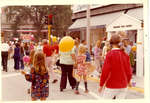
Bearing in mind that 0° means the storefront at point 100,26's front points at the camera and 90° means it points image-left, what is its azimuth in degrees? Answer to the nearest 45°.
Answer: approximately 45°

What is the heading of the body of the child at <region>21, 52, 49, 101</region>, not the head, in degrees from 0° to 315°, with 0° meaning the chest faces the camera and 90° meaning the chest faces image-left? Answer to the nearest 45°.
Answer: approximately 180°

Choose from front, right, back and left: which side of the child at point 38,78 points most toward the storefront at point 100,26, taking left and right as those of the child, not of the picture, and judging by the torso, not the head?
front

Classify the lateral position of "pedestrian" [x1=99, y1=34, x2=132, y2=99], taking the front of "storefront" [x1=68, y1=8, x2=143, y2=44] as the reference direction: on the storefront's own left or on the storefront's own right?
on the storefront's own left

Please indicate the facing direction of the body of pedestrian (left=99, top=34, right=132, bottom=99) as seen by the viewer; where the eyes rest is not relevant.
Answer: away from the camera

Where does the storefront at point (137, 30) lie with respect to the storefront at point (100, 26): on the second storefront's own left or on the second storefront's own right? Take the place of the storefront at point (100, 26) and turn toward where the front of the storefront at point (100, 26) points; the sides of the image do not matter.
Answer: on the second storefront's own left

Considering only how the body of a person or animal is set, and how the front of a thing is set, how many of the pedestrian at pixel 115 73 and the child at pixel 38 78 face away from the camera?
2

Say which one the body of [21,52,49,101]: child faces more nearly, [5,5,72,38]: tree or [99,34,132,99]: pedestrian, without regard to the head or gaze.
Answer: the tree

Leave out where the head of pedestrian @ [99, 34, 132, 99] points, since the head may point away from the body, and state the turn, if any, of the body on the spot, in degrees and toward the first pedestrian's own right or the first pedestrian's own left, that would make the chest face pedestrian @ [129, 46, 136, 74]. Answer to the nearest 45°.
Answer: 0° — they already face them

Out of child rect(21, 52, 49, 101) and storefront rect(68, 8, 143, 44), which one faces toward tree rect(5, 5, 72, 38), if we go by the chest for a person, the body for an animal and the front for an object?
the child

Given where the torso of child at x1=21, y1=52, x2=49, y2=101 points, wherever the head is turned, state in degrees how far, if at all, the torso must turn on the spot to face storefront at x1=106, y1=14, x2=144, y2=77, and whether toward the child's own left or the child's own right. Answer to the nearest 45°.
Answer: approximately 45° to the child's own right

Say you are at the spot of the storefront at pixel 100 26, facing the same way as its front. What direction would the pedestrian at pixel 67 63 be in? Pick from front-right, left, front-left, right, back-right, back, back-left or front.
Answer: front-left

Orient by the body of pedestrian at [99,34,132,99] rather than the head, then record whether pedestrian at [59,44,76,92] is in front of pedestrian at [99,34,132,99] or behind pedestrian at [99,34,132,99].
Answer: in front

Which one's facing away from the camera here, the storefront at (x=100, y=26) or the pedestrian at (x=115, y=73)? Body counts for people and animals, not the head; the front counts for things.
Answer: the pedestrian
